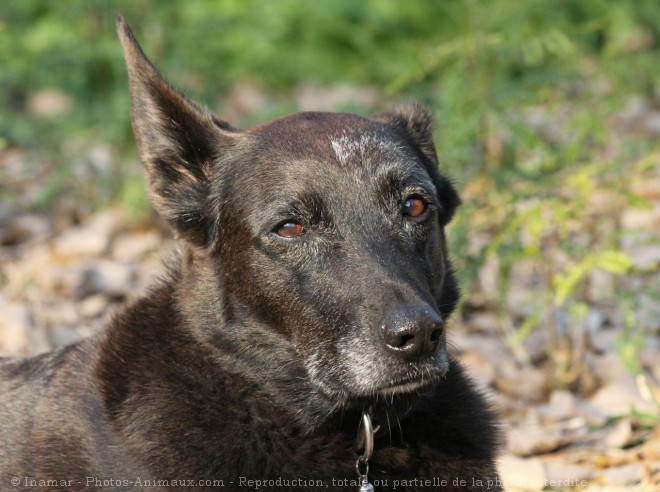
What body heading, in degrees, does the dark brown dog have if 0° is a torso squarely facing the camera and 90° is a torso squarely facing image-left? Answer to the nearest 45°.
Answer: approximately 315°
